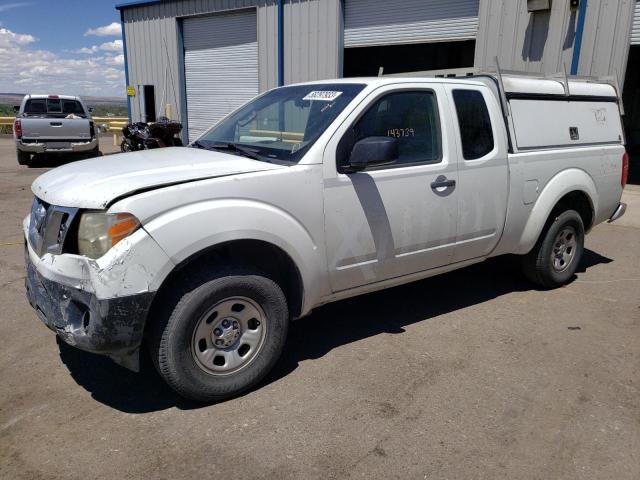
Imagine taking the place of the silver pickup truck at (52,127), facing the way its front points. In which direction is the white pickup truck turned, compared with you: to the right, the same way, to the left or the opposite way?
to the left

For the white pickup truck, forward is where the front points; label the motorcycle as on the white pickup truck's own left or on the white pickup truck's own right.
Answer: on the white pickup truck's own right

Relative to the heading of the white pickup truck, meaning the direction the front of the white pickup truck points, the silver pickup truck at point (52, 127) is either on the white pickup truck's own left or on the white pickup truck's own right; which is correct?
on the white pickup truck's own right

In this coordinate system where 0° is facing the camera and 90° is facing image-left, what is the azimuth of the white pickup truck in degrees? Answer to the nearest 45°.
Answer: approximately 45°

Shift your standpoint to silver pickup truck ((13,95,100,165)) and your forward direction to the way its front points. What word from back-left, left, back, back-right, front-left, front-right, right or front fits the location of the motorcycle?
back-right

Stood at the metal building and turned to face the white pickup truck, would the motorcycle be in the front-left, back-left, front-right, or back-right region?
front-right

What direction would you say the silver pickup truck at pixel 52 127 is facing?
away from the camera

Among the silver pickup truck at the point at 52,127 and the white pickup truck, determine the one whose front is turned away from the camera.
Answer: the silver pickup truck

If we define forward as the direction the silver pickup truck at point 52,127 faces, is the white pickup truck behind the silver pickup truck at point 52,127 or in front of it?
behind
